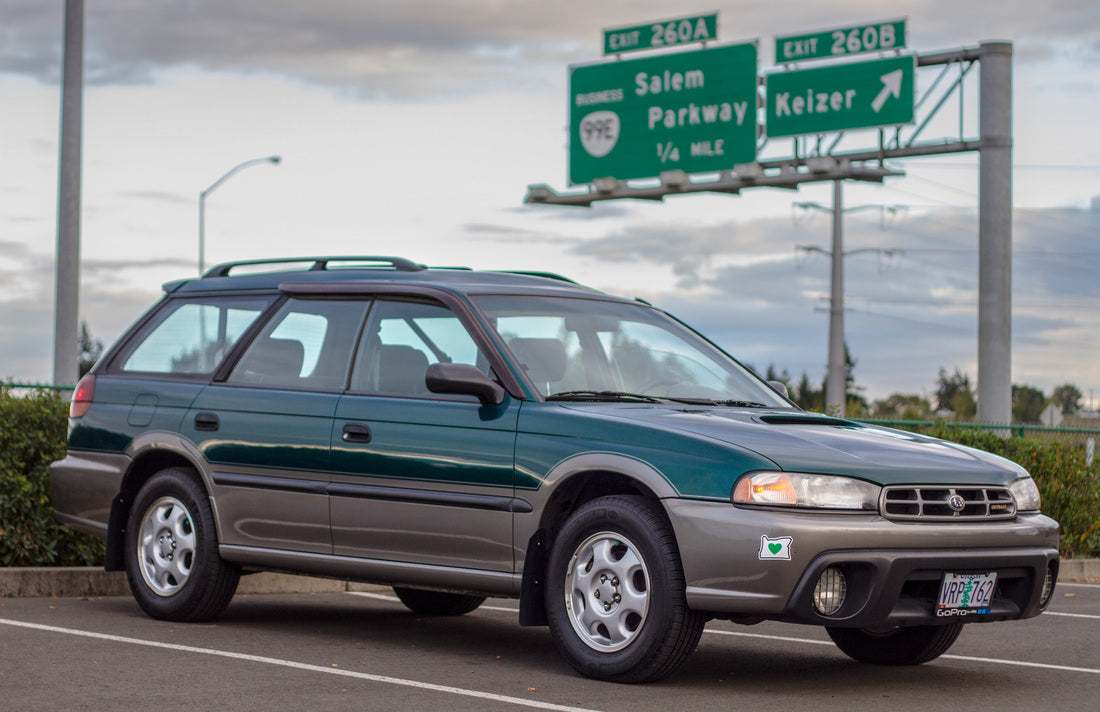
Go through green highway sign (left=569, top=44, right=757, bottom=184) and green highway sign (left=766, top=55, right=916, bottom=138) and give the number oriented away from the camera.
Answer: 0

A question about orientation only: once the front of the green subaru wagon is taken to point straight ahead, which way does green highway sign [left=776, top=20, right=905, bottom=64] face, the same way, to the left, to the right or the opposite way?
to the right

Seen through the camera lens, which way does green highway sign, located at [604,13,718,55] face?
facing the viewer and to the left of the viewer

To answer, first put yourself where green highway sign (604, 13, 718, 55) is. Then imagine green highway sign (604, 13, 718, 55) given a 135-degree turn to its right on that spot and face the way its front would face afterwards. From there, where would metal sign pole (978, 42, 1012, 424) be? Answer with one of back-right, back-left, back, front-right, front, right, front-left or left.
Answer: back-right

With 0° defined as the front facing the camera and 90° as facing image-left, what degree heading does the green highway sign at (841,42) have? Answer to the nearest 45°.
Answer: approximately 45°

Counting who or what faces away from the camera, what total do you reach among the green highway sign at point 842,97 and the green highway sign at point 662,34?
0

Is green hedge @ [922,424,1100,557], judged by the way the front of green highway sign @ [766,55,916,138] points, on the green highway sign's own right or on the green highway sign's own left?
on the green highway sign's own left

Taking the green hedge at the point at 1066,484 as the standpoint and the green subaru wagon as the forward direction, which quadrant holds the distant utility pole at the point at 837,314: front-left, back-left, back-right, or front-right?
back-right

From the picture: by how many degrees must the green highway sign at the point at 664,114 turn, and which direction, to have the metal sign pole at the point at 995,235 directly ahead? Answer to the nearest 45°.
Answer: approximately 90° to its left

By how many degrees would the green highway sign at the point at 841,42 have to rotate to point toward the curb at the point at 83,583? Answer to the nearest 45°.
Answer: approximately 45° to its left

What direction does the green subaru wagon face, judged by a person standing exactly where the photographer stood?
facing the viewer and to the right of the viewer

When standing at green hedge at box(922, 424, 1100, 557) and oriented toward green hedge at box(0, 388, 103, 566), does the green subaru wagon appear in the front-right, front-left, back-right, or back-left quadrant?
front-left

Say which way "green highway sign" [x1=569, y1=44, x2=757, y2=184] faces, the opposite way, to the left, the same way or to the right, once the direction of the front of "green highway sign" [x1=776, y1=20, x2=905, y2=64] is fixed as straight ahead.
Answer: the same way

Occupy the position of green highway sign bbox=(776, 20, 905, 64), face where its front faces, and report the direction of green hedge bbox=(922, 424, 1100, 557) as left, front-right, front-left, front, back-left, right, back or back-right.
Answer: front-left

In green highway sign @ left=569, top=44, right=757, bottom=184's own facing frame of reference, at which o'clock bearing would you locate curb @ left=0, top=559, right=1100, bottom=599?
The curb is roughly at 11 o'clock from the green highway sign.

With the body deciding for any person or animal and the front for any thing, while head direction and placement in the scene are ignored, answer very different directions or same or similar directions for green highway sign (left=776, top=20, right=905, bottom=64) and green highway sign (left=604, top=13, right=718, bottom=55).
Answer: same or similar directions

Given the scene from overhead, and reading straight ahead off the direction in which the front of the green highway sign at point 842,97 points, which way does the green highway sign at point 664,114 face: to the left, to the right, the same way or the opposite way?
the same way

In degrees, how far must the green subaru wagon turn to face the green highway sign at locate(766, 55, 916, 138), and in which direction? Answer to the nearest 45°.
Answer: approximately 135° to its left

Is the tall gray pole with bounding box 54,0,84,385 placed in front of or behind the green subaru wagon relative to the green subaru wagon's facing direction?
behind

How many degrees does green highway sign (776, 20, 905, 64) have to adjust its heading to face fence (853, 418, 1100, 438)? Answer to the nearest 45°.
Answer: approximately 45° to its left
